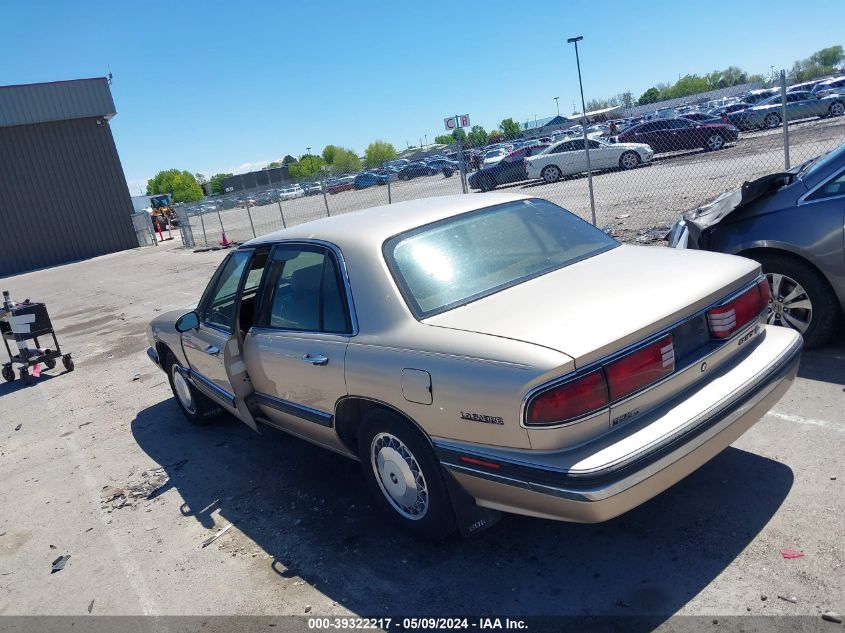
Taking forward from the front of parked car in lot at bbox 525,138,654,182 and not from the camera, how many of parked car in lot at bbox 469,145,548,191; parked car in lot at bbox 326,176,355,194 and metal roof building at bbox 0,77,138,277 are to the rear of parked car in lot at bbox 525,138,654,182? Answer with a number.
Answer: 3

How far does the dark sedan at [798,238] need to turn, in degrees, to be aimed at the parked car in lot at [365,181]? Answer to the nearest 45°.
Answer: approximately 45° to its right

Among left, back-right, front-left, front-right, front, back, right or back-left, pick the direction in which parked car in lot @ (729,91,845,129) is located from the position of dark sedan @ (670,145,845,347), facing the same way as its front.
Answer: right

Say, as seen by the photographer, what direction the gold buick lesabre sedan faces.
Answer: facing away from the viewer and to the left of the viewer

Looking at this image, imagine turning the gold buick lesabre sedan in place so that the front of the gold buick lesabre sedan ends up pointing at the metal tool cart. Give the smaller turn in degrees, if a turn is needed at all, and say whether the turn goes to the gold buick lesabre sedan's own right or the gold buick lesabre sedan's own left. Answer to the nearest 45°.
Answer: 0° — it already faces it

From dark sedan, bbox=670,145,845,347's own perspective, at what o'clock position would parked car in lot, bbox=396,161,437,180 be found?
The parked car in lot is roughly at 2 o'clock from the dark sedan.

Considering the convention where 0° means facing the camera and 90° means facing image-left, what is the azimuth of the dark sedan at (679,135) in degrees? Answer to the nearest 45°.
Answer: approximately 270°

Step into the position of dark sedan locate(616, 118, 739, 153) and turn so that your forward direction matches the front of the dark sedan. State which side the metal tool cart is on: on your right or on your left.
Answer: on your right

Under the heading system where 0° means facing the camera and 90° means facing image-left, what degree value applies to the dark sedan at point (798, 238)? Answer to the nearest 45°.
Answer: approximately 90°

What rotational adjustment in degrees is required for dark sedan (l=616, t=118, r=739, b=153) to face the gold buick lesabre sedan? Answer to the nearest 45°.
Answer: approximately 90° to its right

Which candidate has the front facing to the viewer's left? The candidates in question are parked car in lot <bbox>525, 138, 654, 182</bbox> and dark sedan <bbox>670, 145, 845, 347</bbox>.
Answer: the dark sedan

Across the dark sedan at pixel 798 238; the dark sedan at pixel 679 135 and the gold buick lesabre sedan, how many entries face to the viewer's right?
1

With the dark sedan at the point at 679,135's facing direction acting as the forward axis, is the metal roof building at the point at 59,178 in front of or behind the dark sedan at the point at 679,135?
behind

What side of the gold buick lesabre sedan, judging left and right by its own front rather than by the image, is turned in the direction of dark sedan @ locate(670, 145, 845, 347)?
right

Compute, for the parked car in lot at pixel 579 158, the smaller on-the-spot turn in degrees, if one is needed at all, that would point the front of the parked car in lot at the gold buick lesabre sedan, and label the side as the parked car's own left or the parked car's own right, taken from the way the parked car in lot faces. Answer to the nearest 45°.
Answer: approximately 90° to the parked car's own right

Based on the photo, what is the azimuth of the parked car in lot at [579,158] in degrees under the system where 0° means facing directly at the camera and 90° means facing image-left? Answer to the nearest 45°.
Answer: approximately 270°

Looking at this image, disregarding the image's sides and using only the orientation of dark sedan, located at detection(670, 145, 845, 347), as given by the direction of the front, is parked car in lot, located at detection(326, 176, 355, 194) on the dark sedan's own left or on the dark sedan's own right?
on the dark sedan's own right
